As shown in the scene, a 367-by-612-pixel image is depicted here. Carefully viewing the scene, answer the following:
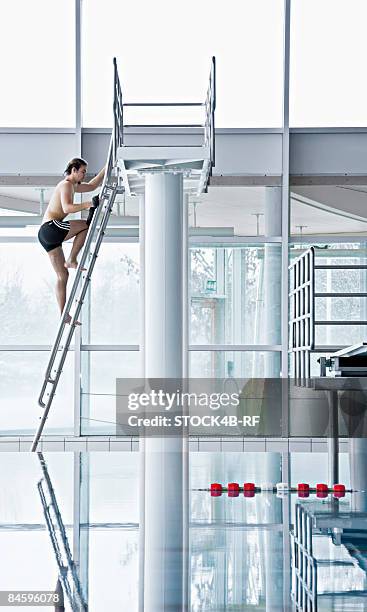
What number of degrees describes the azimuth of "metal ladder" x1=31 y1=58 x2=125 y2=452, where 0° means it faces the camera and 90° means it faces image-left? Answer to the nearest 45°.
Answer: approximately 90°

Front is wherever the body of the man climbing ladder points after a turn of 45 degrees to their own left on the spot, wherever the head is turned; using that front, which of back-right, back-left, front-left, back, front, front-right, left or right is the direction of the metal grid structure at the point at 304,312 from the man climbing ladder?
right

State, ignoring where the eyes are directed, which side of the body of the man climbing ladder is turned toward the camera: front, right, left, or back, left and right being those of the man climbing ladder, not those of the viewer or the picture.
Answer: right
